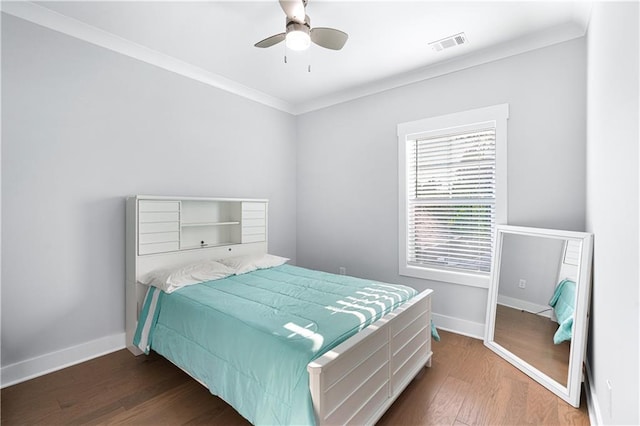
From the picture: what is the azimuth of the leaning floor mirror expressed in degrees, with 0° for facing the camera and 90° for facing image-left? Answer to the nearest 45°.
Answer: approximately 45°

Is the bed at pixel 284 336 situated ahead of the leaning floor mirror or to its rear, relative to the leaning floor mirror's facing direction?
ahead

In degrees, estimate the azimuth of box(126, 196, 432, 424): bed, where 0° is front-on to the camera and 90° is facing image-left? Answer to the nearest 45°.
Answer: approximately 315°

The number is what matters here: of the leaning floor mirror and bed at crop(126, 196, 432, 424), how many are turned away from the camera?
0
